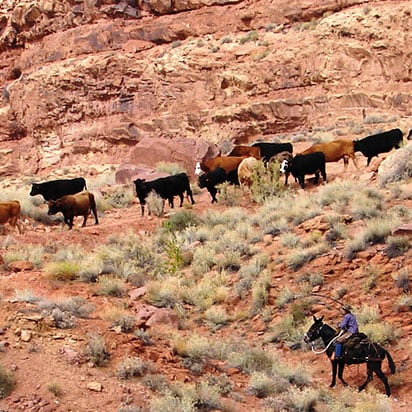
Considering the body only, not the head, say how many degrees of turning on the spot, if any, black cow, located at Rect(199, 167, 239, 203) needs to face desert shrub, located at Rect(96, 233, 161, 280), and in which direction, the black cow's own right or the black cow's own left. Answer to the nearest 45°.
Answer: approximately 90° to the black cow's own left

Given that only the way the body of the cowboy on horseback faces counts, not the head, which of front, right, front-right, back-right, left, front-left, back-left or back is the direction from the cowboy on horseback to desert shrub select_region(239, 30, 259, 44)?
right

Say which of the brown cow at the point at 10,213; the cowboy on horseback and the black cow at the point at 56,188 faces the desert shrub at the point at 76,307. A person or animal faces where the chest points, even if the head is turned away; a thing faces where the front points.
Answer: the cowboy on horseback

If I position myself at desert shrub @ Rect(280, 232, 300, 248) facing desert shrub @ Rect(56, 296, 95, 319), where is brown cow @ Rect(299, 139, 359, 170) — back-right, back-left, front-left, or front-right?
back-right

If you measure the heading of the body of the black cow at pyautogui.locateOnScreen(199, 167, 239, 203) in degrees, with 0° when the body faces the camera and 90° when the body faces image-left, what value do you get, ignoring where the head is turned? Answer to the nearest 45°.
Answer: approximately 90°

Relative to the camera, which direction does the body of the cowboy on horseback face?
to the viewer's left

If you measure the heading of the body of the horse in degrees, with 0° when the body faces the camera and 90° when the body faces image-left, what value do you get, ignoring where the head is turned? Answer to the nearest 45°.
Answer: approximately 90°

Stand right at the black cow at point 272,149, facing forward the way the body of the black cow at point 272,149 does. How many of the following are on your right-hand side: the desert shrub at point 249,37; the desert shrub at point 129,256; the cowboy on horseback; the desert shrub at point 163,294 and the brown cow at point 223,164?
1

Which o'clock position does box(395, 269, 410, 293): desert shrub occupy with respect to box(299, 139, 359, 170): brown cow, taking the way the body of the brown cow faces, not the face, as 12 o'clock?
The desert shrub is roughly at 9 o'clock from the brown cow.

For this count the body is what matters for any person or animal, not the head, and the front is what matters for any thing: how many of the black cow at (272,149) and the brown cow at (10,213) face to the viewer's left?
2

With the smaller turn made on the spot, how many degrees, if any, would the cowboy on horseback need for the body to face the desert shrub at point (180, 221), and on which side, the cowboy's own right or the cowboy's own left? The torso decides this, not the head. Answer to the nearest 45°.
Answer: approximately 45° to the cowboy's own right

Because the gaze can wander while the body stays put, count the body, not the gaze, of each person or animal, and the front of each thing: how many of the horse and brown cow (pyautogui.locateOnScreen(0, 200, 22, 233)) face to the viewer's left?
2

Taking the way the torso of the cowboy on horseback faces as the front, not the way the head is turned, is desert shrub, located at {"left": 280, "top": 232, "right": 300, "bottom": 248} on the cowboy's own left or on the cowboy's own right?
on the cowboy's own right

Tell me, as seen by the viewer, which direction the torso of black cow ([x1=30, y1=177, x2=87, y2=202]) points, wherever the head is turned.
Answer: to the viewer's left

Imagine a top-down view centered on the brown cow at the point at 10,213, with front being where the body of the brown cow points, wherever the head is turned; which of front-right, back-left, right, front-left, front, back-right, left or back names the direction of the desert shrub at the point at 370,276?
back-left
